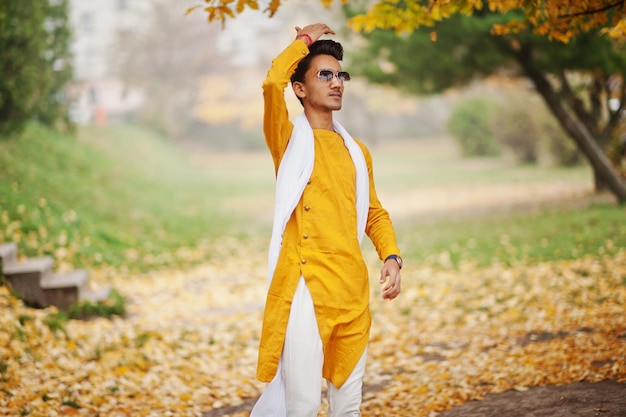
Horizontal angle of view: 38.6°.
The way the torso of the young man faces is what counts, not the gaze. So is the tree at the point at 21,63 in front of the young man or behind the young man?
behind

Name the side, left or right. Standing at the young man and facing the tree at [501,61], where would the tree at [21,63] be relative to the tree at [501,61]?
left

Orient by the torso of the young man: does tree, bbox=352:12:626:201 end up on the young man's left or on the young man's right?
on the young man's left

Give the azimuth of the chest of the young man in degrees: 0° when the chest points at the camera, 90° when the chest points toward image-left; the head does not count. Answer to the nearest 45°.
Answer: approximately 315°

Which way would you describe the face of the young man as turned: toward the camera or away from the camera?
toward the camera
